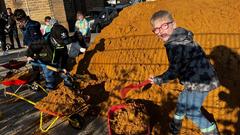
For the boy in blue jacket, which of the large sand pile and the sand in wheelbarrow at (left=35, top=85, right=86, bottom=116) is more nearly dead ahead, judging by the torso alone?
the sand in wheelbarrow

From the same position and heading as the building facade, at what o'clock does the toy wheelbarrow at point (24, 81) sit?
The toy wheelbarrow is roughly at 12 o'clock from the building facade.

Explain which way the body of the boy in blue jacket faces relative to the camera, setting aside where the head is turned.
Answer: to the viewer's left

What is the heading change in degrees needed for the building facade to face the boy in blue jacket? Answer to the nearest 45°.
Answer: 0° — it already faces them

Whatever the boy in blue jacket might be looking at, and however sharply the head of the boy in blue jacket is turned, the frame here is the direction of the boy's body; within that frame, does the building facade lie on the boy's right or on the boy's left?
on the boy's right

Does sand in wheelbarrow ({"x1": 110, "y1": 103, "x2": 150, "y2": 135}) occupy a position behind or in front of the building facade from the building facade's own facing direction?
in front

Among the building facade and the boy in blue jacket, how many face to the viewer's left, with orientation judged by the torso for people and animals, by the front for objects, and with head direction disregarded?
1
